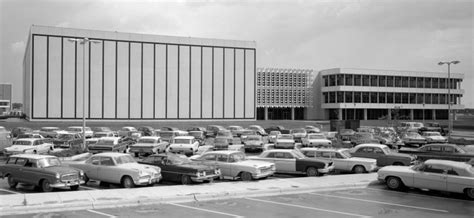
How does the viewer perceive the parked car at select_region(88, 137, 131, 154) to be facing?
facing the viewer and to the left of the viewer

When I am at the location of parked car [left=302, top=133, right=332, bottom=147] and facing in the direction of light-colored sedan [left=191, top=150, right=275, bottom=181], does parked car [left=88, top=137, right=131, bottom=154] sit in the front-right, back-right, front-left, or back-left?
front-right

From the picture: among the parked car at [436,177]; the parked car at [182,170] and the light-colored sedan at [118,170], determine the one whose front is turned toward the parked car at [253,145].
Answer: the parked car at [436,177]

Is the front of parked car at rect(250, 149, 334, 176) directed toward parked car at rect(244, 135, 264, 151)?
no

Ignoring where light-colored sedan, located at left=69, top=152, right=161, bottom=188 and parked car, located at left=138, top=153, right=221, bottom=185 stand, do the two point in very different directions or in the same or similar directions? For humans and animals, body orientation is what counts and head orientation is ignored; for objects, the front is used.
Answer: same or similar directions

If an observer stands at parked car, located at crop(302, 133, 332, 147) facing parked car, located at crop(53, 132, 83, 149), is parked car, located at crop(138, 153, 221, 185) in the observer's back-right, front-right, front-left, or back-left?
front-left

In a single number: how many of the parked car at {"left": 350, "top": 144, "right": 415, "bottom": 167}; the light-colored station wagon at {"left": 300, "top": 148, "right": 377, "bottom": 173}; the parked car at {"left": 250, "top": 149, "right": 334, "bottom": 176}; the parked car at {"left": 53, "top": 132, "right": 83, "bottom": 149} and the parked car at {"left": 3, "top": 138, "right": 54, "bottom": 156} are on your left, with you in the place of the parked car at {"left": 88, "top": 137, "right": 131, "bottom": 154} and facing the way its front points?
3

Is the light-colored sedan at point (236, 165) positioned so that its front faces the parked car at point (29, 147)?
no

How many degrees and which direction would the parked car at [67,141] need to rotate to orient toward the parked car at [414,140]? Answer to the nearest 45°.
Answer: approximately 135° to its left

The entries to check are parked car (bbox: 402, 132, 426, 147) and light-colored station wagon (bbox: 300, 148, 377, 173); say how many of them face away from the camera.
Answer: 0

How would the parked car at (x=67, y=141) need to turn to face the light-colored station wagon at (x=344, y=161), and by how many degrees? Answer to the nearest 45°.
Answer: approximately 90° to its left

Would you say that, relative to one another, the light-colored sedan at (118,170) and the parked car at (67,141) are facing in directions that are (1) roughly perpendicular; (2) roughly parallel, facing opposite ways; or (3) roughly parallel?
roughly perpendicular

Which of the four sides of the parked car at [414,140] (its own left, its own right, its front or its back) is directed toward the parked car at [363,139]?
right

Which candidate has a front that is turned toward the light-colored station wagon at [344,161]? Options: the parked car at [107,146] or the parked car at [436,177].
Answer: the parked car at [436,177]
